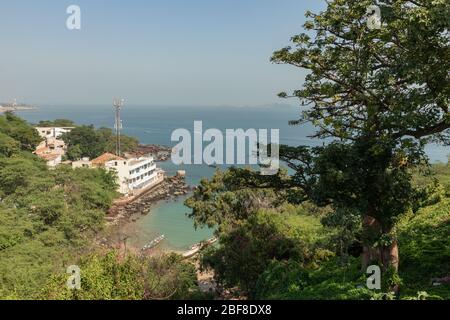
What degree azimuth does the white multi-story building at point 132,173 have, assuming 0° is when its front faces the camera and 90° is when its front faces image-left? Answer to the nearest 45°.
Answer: approximately 315°
